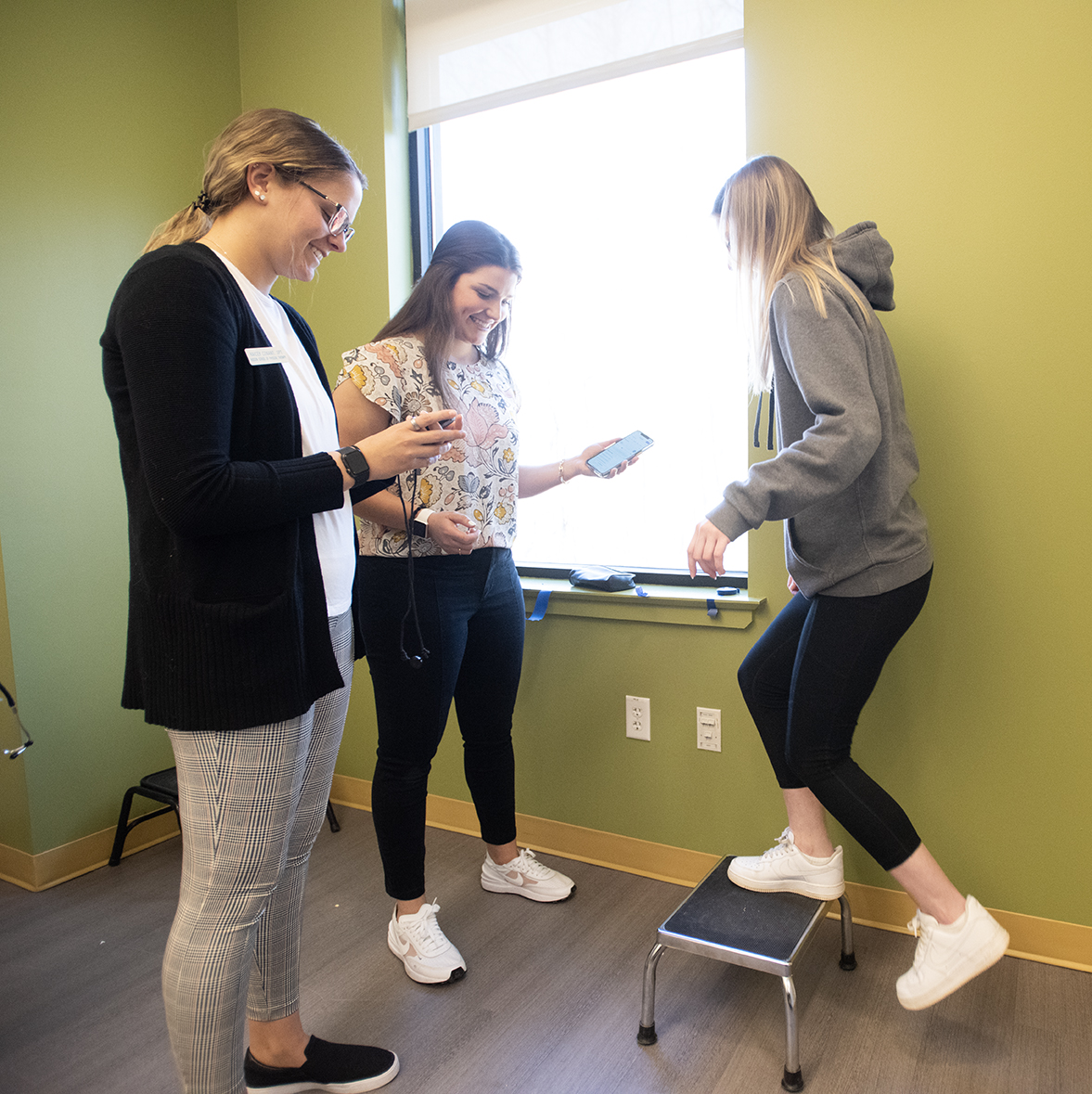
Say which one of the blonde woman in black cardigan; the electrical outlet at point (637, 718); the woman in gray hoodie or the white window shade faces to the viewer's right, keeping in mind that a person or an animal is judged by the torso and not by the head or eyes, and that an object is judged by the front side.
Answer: the blonde woman in black cardigan

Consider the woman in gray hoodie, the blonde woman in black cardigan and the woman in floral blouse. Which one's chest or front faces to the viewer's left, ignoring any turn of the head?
the woman in gray hoodie

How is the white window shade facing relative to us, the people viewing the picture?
facing the viewer and to the left of the viewer

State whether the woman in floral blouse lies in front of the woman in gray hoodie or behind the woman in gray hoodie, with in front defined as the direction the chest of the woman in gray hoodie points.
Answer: in front

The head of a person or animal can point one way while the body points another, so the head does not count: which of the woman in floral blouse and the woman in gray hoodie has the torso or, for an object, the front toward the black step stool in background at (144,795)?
the woman in gray hoodie

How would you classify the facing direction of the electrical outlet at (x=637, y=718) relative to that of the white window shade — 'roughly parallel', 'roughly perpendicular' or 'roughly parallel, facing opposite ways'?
roughly parallel

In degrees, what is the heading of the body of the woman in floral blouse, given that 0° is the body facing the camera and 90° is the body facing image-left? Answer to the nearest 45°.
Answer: approximately 315°

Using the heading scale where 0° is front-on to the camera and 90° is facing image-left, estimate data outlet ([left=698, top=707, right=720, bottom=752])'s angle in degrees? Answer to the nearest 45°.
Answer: approximately 45°

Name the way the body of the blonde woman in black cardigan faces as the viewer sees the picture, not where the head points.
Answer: to the viewer's right

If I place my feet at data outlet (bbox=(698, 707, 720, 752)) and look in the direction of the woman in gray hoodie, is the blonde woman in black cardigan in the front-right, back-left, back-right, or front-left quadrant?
front-right

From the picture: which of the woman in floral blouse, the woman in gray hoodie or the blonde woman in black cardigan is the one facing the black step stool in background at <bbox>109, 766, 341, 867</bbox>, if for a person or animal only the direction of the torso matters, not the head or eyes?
the woman in gray hoodie

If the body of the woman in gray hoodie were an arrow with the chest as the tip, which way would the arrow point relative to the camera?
to the viewer's left

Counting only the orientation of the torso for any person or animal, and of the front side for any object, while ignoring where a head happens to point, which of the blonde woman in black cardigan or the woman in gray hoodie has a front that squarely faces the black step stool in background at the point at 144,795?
the woman in gray hoodie

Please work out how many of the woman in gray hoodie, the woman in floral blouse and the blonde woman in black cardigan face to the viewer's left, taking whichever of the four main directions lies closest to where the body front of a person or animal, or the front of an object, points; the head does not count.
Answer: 1

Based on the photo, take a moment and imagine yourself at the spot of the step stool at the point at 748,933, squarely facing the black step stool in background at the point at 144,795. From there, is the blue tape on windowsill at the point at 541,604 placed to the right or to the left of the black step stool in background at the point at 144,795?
right

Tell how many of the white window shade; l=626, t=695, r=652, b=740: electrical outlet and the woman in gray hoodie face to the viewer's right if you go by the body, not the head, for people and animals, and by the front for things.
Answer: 0

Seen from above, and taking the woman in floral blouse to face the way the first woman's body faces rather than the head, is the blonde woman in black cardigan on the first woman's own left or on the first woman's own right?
on the first woman's own right
